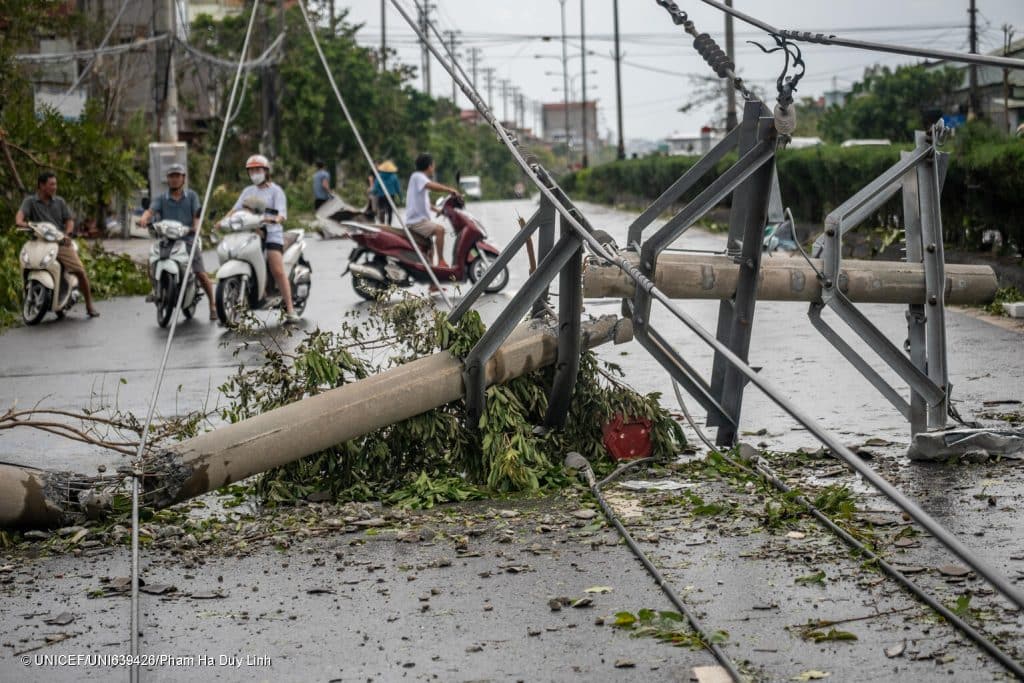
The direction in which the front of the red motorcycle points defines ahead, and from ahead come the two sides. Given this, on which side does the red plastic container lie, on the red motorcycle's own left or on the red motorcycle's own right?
on the red motorcycle's own right

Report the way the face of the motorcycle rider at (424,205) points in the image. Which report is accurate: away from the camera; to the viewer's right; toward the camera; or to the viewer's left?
to the viewer's right

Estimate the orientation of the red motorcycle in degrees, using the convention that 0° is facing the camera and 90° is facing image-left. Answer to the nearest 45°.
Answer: approximately 270°

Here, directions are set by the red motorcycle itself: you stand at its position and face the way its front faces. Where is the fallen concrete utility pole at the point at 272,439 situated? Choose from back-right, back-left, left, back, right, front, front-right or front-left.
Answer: right

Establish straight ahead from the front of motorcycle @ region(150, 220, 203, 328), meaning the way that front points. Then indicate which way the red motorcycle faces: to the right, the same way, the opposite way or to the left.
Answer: to the left

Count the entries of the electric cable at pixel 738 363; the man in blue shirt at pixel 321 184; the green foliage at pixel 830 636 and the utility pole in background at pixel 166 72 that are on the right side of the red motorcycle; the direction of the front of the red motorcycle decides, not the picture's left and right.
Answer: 2

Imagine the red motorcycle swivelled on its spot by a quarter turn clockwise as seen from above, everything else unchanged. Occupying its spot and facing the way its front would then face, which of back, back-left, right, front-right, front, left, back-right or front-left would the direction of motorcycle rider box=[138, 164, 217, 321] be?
front-right

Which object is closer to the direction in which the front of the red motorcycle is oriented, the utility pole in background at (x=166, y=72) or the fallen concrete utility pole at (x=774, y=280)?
the fallen concrete utility pole

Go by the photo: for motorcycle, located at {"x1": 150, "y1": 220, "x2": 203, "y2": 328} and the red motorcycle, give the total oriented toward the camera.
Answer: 1

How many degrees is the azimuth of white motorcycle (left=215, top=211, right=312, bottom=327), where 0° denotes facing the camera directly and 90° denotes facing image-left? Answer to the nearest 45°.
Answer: approximately 45°

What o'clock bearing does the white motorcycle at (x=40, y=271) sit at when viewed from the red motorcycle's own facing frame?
The white motorcycle is roughly at 5 o'clock from the red motorcycle.

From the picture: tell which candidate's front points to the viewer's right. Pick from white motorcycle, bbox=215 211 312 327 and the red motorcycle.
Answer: the red motorcycle

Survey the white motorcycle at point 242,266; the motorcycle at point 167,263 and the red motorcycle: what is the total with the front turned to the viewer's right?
1

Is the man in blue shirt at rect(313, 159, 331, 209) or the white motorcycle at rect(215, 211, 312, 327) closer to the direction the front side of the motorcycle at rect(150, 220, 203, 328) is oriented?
the white motorcycle

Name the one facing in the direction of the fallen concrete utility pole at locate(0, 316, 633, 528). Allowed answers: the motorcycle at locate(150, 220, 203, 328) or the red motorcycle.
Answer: the motorcycle
